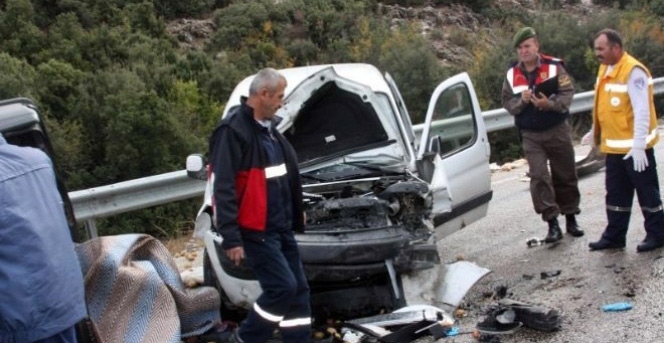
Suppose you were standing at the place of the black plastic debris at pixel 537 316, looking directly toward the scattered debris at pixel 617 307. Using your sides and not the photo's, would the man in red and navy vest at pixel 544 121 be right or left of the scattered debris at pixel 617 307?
left

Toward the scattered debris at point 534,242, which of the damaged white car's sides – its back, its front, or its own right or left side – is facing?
left

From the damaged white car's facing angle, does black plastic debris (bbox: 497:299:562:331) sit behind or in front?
in front

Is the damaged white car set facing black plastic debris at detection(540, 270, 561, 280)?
no

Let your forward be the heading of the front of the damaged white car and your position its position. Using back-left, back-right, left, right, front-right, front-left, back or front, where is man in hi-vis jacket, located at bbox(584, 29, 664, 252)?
left

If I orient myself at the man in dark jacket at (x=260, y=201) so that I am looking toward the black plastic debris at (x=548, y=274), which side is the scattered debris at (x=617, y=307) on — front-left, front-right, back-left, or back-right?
front-right

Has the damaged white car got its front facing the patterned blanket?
no

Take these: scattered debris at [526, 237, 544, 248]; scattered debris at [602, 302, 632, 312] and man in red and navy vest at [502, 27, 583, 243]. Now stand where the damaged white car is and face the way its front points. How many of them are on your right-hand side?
0

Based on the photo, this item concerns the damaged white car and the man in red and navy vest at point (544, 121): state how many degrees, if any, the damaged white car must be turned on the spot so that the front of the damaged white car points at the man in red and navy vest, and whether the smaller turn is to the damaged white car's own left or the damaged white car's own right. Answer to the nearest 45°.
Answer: approximately 90° to the damaged white car's own left

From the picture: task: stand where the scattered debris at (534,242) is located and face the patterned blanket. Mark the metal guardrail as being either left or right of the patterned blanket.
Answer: right

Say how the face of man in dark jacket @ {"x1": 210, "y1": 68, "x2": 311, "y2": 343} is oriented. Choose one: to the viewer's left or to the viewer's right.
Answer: to the viewer's right

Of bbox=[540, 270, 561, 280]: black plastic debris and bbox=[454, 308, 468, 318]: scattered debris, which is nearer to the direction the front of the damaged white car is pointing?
the scattered debris

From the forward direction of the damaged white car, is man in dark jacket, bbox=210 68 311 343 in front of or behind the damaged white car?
in front

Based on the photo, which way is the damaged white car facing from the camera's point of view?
toward the camera
